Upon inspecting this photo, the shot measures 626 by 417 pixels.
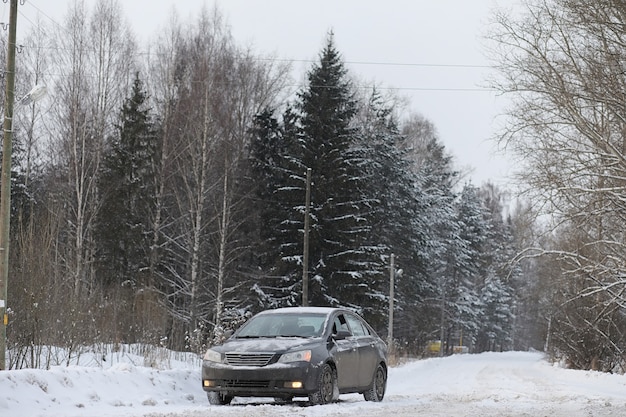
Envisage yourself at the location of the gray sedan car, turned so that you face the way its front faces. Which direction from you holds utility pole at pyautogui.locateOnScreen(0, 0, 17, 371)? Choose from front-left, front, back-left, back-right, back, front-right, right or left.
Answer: front-right

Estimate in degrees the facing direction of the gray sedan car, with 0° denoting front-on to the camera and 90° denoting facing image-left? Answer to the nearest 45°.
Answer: approximately 45°

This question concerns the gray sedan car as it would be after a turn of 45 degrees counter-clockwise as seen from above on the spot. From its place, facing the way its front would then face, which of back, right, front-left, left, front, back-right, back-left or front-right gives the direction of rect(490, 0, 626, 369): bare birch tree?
back-left

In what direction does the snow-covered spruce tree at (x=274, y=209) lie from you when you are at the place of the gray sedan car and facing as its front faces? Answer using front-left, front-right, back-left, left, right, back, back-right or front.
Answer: back-right

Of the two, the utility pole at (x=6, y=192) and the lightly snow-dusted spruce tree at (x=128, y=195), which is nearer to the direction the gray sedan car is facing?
the utility pole

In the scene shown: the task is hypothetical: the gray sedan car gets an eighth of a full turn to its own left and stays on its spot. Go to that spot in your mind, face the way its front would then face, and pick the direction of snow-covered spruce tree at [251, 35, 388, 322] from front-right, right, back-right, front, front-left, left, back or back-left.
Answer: back

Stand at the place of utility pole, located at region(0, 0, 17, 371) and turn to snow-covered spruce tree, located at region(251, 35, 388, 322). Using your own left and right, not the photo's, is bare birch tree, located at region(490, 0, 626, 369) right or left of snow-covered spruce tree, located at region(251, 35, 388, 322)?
right

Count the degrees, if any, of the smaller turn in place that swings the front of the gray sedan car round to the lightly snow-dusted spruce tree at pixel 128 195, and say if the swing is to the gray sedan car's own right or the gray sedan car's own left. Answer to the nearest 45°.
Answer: approximately 135° to the gray sedan car's own right

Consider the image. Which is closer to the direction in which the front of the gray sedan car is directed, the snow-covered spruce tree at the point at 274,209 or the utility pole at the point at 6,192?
the utility pole
